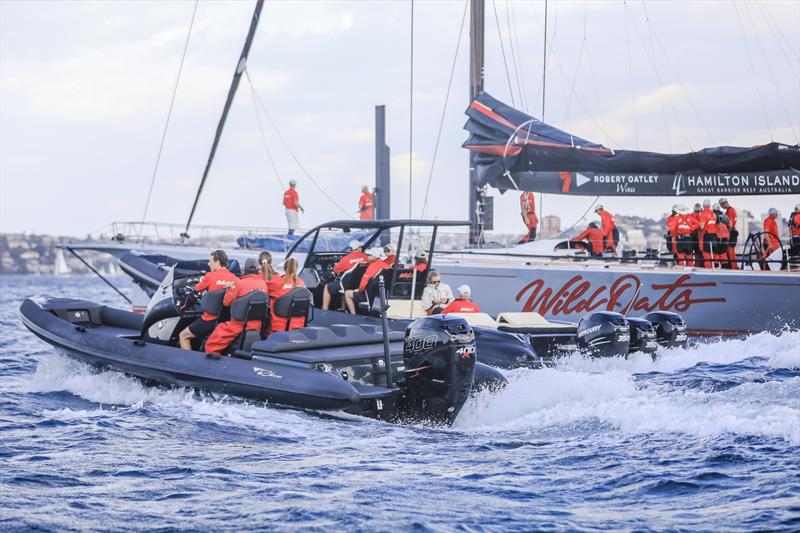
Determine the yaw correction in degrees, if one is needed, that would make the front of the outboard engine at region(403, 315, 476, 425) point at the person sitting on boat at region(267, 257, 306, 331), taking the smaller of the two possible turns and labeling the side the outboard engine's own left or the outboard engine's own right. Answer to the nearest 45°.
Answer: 0° — it already faces them

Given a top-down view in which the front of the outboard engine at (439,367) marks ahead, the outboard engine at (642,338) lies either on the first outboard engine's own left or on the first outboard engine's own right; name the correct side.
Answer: on the first outboard engine's own right

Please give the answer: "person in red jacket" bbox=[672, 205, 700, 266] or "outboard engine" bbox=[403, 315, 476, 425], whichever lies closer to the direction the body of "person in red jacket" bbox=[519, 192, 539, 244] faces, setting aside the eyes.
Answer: the outboard engine

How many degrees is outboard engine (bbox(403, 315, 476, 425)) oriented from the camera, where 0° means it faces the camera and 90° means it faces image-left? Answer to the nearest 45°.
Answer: approximately 135°

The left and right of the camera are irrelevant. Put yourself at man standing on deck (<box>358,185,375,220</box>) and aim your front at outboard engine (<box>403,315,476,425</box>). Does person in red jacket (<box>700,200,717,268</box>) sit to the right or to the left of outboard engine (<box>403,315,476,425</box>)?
left

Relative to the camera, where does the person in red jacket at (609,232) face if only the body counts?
to the viewer's left

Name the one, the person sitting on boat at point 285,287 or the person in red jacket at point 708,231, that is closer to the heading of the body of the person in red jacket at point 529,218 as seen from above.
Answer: the person sitting on boat

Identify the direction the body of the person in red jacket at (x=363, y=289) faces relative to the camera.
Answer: to the viewer's left

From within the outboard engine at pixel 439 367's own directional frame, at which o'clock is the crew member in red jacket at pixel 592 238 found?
The crew member in red jacket is roughly at 2 o'clock from the outboard engine.
